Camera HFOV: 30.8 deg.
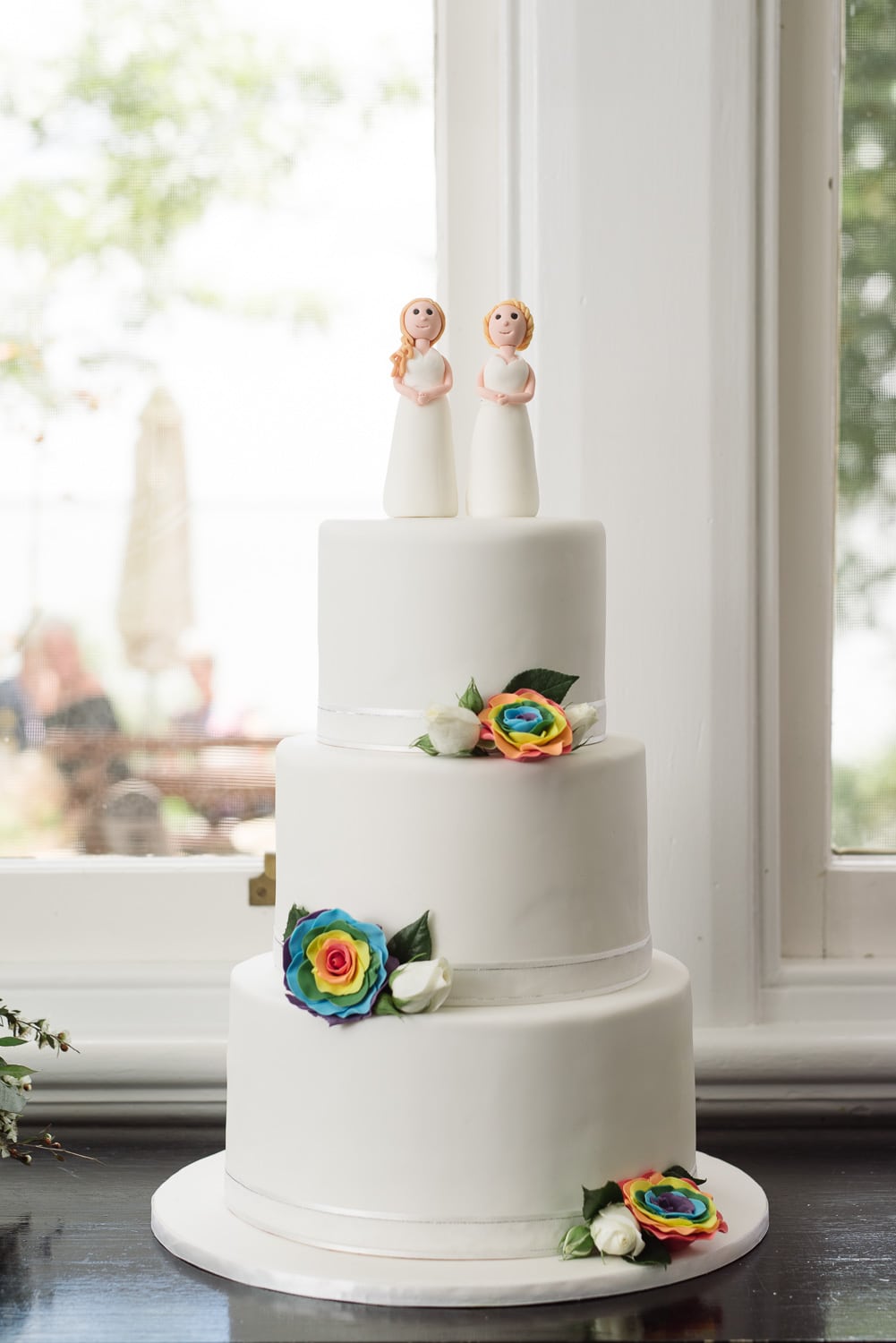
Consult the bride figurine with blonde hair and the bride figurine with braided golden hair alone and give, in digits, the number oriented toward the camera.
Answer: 2

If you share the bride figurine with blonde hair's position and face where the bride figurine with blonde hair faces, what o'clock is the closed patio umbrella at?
The closed patio umbrella is roughly at 5 o'clock from the bride figurine with blonde hair.

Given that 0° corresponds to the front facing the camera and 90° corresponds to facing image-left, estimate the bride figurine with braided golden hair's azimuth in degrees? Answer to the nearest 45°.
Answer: approximately 0°

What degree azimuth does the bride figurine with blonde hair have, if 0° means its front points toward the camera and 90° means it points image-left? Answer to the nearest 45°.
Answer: approximately 0°

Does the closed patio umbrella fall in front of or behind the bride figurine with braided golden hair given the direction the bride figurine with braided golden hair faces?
behind
